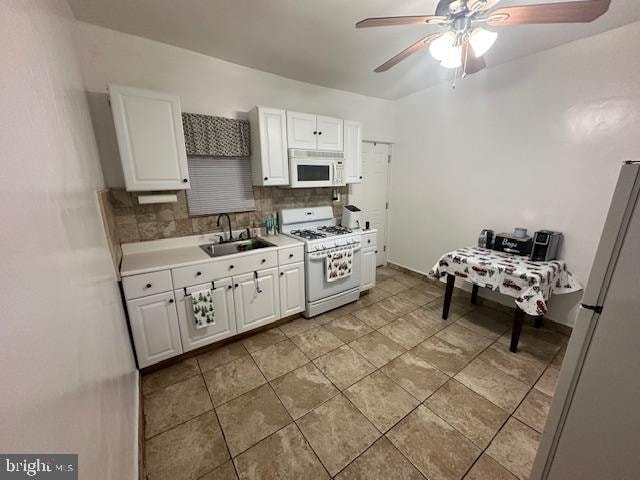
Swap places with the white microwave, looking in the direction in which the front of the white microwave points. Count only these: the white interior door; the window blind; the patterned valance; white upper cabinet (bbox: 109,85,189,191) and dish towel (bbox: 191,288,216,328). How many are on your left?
1

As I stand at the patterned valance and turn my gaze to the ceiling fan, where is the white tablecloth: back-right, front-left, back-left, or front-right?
front-left

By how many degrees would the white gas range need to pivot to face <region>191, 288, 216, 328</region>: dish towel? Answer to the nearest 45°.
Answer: approximately 90° to its right

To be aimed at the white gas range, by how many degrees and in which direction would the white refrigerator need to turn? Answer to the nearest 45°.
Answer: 0° — it already faces it

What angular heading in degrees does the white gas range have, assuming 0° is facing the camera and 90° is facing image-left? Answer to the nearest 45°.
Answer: approximately 315°

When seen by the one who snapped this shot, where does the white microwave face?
facing the viewer and to the right of the viewer

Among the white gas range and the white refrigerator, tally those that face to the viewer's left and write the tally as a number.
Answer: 1

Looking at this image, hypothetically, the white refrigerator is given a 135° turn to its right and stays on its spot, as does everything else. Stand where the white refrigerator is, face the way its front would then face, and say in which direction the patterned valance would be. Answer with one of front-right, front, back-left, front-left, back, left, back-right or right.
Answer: back-left

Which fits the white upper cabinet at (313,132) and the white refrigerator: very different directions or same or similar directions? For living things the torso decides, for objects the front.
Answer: very different directions

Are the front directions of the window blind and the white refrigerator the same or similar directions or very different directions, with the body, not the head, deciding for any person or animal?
very different directions

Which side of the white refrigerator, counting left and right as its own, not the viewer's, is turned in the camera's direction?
left

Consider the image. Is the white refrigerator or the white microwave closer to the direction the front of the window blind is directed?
the white refrigerator

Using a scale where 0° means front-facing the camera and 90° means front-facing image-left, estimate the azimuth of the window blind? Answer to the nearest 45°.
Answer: approximately 0°

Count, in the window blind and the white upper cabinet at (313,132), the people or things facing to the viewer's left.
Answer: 0

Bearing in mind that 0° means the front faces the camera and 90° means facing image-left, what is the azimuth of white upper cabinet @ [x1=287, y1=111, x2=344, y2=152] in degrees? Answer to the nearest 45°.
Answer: approximately 315°

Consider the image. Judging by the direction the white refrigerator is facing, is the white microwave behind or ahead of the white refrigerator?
ahead
